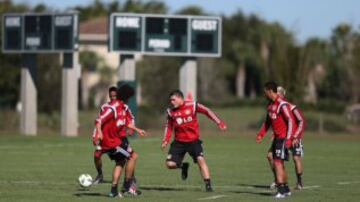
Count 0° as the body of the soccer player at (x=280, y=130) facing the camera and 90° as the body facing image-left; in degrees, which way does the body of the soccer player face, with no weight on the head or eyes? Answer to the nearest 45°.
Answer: approximately 45°

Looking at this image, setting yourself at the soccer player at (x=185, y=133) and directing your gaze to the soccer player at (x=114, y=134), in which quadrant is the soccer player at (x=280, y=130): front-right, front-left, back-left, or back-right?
back-left

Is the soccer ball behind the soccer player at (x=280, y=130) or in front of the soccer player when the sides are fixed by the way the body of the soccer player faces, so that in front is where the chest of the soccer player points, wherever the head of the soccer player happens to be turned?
in front

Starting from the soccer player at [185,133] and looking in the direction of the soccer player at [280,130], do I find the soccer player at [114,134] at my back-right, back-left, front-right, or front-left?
back-right

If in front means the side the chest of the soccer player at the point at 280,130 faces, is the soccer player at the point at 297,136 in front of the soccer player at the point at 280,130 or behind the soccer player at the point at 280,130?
behind
